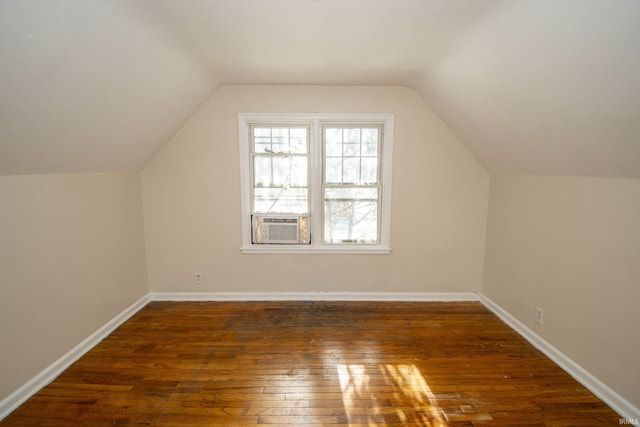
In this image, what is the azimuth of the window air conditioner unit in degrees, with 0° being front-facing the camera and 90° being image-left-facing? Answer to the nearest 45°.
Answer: approximately 0°
